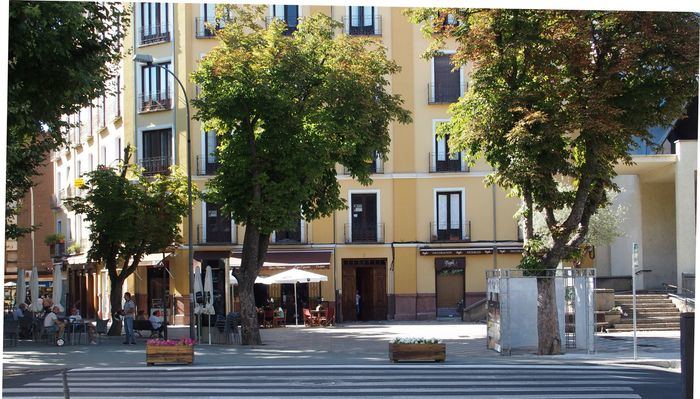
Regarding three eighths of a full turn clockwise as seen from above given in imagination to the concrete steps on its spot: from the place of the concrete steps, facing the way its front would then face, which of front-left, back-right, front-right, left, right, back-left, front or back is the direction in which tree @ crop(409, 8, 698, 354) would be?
back-left

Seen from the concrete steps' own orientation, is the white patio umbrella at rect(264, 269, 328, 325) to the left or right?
on its right

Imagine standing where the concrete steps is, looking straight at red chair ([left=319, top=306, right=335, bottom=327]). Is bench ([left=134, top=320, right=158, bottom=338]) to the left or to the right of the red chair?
left

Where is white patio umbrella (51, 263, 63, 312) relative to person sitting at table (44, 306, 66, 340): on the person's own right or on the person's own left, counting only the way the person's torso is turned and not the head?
on the person's own left

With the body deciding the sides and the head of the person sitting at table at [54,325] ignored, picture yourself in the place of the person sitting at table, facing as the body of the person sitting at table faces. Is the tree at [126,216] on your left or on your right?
on your left

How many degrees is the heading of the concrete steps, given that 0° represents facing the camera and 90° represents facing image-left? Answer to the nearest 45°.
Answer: approximately 0°

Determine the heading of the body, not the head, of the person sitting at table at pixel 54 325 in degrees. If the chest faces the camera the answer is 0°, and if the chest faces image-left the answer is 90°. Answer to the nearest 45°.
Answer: approximately 270°
